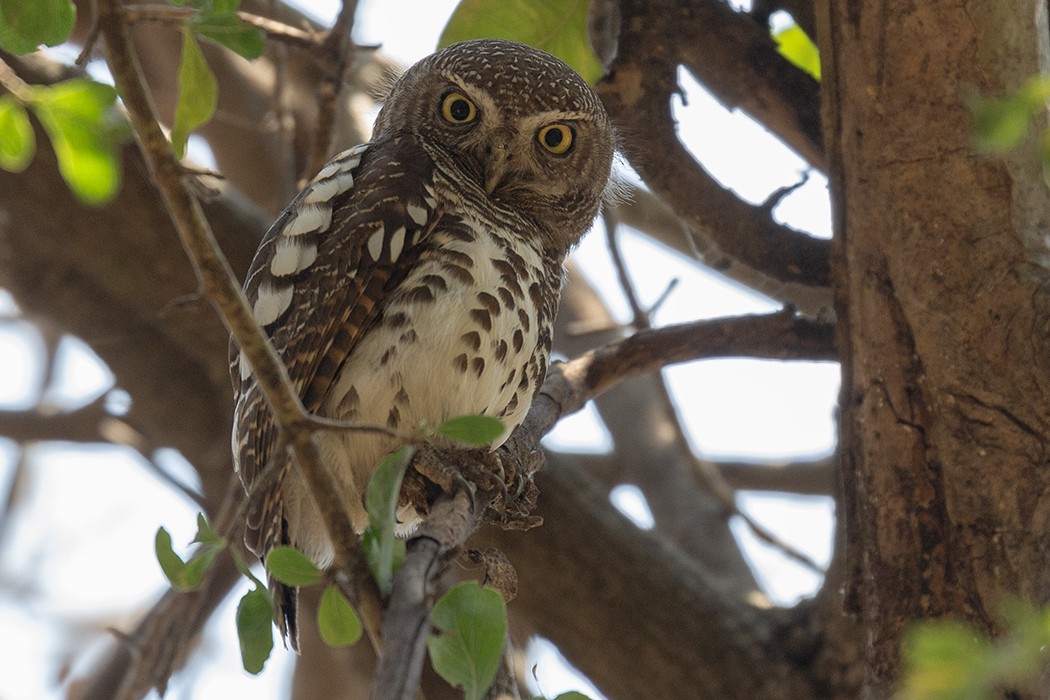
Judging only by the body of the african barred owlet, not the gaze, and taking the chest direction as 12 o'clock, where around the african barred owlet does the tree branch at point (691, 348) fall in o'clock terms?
The tree branch is roughly at 10 o'clock from the african barred owlet.

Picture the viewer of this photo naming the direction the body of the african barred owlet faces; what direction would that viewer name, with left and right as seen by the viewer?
facing the viewer and to the right of the viewer

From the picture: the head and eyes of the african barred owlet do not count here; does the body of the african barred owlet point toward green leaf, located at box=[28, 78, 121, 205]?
no

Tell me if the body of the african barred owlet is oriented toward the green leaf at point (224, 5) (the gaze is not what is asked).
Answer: no

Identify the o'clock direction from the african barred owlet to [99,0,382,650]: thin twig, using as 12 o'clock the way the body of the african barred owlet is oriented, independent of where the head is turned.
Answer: The thin twig is roughly at 2 o'clock from the african barred owlet.

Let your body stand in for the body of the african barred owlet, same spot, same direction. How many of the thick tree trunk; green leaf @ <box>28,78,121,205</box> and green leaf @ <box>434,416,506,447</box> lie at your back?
0

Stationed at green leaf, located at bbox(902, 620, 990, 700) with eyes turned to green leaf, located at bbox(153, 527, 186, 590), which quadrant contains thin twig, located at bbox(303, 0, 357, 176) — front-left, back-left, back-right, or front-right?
front-right

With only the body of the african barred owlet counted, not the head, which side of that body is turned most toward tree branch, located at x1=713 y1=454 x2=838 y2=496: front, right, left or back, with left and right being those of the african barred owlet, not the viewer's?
left

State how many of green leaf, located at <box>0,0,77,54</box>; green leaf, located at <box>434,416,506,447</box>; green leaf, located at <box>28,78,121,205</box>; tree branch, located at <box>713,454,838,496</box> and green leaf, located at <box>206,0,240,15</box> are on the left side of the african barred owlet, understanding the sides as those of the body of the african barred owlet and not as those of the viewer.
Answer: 1

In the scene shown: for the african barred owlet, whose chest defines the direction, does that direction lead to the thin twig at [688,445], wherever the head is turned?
no

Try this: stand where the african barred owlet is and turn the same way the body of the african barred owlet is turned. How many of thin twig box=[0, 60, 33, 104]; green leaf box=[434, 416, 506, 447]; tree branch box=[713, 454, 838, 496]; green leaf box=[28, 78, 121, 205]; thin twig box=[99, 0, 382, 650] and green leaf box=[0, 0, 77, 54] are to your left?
1

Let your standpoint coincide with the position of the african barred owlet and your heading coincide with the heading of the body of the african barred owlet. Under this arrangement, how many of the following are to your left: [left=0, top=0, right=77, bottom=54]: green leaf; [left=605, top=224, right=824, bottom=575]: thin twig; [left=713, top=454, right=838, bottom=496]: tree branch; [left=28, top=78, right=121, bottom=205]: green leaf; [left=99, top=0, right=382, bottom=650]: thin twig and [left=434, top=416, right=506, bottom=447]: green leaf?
2

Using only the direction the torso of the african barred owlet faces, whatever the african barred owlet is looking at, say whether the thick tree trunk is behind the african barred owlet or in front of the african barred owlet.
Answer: in front
